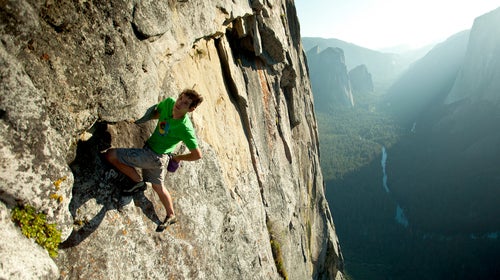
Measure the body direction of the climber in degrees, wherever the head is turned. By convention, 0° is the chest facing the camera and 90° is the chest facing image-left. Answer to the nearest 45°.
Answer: approximately 45°
